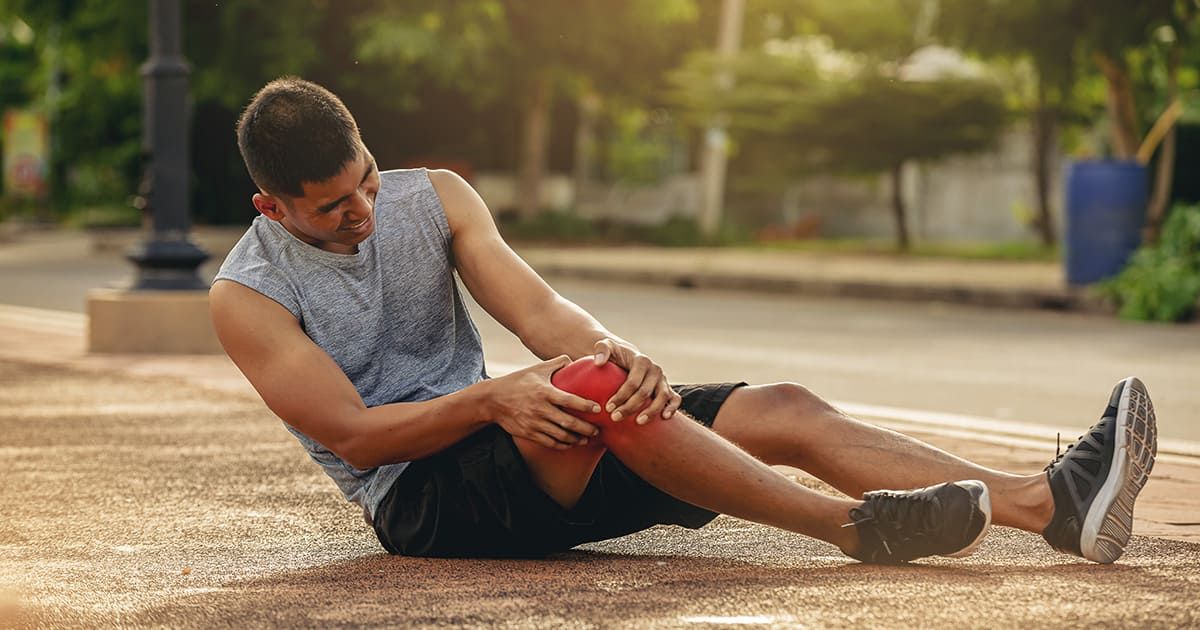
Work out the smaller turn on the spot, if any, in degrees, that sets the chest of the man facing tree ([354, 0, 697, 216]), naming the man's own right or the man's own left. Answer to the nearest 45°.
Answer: approximately 135° to the man's own left

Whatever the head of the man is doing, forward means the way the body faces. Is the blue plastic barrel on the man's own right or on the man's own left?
on the man's own left

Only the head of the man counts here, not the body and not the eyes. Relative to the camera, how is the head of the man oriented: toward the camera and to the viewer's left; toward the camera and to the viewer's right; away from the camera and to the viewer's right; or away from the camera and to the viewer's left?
toward the camera and to the viewer's right

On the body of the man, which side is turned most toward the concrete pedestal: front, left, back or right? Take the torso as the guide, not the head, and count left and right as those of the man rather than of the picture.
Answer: back

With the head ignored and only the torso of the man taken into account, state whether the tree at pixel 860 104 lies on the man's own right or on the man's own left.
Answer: on the man's own left

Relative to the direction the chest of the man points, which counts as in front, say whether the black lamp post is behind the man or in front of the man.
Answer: behind

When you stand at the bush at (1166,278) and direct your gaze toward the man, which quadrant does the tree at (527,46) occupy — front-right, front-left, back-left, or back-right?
back-right

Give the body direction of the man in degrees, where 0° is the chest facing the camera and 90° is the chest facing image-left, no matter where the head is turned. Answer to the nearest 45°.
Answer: approximately 315°

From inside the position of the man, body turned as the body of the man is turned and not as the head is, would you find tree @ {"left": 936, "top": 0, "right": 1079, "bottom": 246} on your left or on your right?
on your left
